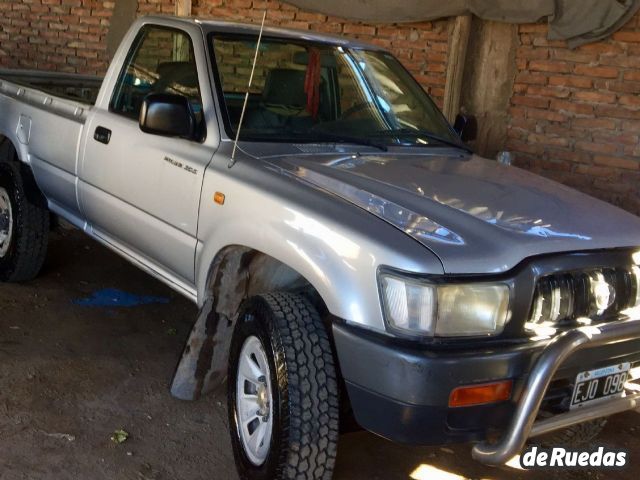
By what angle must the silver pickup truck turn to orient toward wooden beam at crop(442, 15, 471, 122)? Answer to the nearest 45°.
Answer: approximately 135° to its left
